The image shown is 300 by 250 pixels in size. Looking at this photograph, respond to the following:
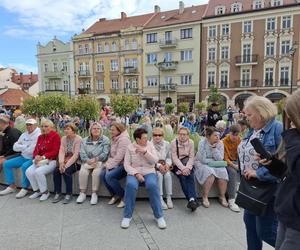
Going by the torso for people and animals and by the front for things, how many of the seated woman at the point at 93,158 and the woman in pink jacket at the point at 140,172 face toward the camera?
2

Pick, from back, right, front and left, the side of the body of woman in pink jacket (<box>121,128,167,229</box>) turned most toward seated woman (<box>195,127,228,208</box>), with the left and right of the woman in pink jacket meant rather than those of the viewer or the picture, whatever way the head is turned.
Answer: left

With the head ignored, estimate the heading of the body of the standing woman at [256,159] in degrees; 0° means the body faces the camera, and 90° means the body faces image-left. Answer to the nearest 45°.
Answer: approximately 45°

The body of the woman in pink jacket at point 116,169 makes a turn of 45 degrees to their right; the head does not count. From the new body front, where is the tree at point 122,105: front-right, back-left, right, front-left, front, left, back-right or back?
right

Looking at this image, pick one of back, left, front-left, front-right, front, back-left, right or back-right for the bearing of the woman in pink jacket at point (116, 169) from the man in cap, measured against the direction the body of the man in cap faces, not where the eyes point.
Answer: left

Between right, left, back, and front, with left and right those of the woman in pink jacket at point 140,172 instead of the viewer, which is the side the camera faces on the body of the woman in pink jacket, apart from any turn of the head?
front

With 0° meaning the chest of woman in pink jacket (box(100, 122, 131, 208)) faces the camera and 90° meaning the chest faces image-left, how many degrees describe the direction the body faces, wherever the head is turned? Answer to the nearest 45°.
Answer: approximately 45°

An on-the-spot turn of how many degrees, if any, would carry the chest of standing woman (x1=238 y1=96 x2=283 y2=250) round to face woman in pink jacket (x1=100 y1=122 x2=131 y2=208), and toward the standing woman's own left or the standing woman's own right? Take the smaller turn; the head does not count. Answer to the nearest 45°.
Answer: approximately 90° to the standing woman's own right

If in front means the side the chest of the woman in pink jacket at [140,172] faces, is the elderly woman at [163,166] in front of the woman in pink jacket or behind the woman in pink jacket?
behind

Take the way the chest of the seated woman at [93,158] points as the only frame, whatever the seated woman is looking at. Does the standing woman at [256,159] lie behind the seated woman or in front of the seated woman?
in front

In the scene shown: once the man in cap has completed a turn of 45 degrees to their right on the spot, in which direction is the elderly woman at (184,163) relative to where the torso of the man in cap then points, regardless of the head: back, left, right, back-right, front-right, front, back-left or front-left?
back-left

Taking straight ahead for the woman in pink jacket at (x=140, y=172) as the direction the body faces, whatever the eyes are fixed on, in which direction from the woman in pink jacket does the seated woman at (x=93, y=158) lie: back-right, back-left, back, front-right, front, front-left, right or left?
back-right

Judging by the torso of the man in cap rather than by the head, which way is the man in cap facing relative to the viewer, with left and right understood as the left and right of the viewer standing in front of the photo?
facing the viewer and to the left of the viewer

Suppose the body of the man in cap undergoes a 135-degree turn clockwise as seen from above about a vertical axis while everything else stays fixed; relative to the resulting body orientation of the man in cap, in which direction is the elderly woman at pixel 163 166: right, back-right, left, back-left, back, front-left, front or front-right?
back-right
